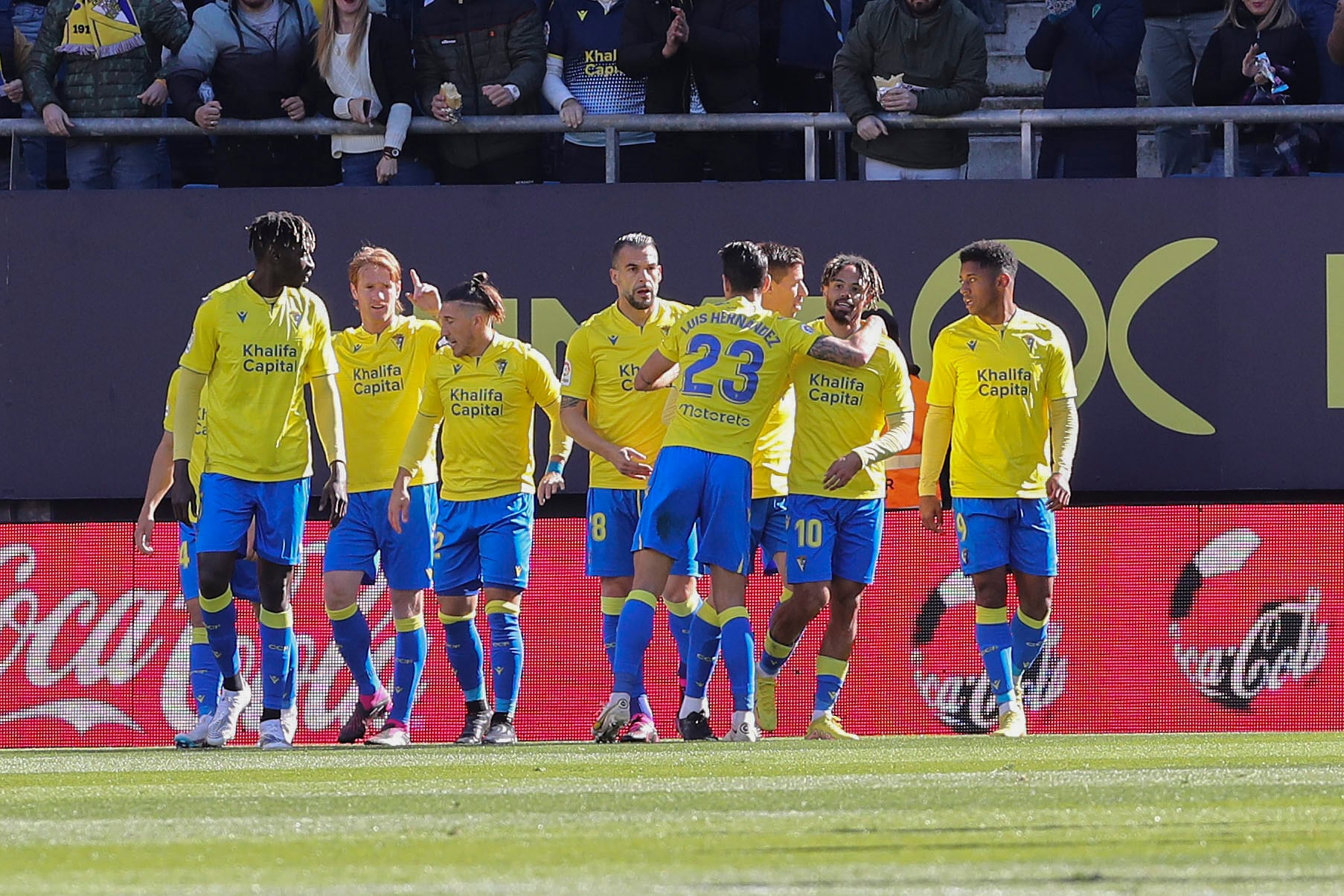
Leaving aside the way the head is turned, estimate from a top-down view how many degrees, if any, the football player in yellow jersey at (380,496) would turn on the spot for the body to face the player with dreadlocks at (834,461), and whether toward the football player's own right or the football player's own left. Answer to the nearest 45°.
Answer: approximately 90° to the football player's own left

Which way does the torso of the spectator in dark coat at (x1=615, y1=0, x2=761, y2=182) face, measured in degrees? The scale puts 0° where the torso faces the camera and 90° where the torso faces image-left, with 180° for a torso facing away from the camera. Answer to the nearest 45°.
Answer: approximately 0°

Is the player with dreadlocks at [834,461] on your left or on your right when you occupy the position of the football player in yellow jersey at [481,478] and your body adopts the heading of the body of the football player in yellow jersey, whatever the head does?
on your left

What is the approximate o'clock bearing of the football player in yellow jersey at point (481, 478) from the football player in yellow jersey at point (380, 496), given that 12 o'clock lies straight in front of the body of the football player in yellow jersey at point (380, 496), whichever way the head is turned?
the football player in yellow jersey at point (481, 478) is roughly at 10 o'clock from the football player in yellow jersey at point (380, 496).

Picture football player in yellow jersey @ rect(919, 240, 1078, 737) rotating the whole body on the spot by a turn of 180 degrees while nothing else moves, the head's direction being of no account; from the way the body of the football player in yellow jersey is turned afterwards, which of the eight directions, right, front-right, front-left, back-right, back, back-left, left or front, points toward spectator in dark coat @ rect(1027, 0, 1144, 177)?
front

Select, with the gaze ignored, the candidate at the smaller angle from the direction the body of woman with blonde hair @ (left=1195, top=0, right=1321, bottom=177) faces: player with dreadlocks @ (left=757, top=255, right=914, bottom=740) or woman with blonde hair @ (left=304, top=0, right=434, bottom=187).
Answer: the player with dreadlocks

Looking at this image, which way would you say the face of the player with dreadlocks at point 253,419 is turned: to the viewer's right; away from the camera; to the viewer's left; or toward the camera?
to the viewer's right

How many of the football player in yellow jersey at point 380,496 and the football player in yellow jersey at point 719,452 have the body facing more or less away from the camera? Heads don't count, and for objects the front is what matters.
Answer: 1

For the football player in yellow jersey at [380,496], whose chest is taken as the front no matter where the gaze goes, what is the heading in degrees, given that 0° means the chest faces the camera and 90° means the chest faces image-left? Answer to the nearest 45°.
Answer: approximately 0°

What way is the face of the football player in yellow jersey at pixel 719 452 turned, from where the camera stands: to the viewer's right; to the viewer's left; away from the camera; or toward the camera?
away from the camera
